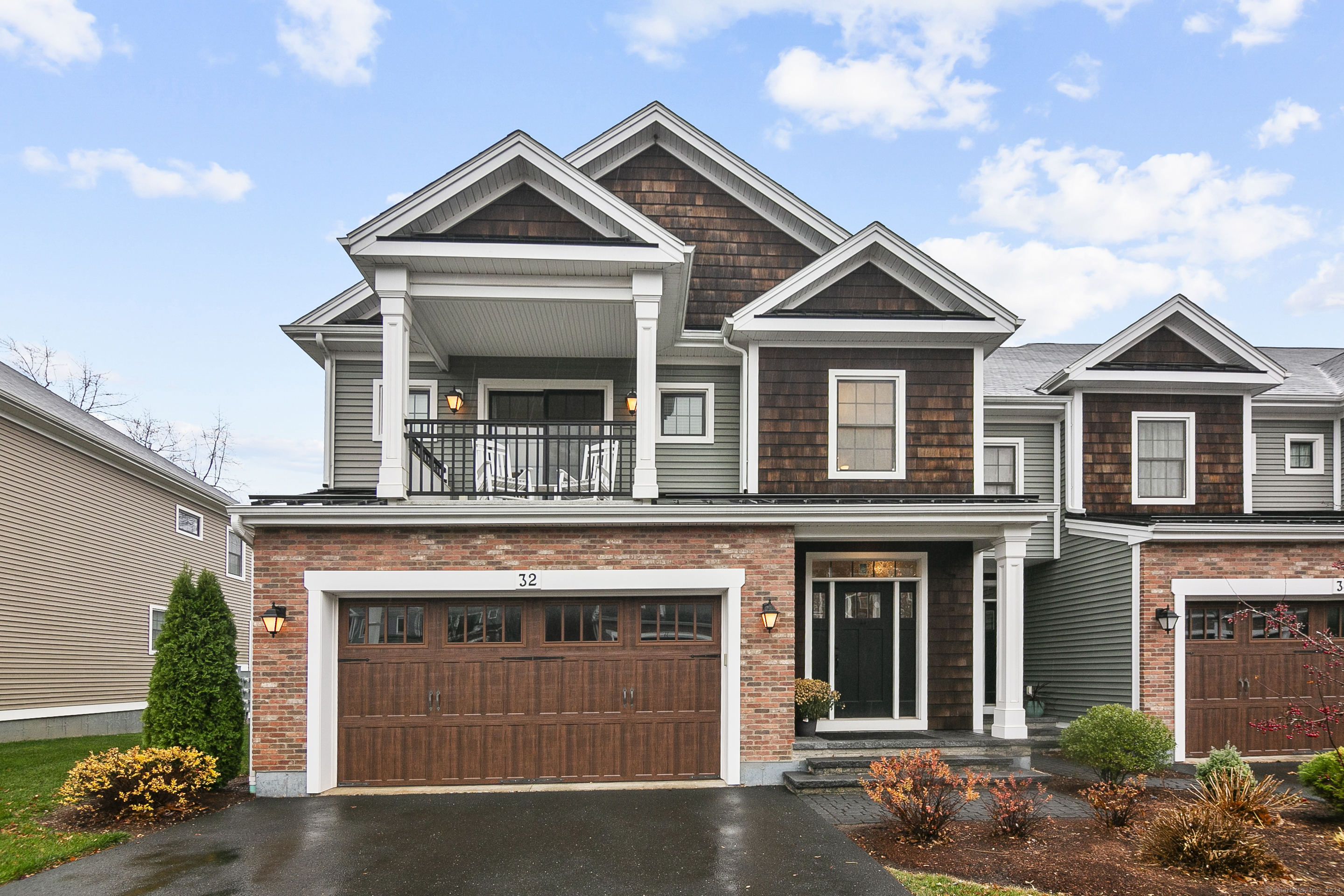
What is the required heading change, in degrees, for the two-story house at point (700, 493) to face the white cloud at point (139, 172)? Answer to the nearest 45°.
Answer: approximately 135° to its right

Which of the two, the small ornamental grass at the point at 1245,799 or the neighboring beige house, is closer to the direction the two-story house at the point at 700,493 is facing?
the small ornamental grass

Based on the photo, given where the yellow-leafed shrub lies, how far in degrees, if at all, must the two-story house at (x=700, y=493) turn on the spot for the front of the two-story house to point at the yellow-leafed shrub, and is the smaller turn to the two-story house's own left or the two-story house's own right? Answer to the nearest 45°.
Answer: approximately 45° to the two-story house's own right

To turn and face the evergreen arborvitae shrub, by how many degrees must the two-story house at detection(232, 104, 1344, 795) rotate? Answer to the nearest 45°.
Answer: approximately 45° to its right

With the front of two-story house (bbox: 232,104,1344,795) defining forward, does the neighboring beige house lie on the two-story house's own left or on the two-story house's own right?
on the two-story house's own right

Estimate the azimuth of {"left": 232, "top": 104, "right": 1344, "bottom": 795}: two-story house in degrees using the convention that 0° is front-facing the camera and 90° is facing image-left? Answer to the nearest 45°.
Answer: approximately 0°
